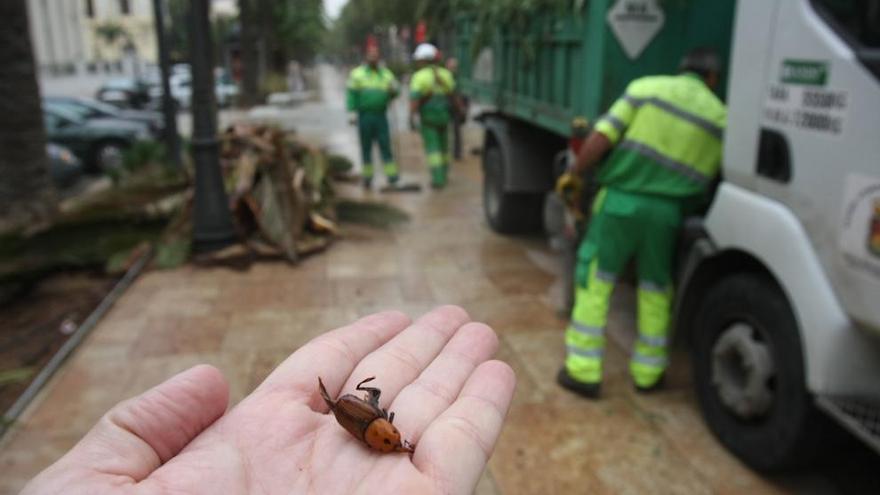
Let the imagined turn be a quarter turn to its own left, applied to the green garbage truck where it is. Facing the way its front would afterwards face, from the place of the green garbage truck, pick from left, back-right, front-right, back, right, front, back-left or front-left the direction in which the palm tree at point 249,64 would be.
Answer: left

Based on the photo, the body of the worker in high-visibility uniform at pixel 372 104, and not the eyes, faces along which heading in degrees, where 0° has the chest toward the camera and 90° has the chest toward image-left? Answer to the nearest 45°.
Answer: approximately 0°

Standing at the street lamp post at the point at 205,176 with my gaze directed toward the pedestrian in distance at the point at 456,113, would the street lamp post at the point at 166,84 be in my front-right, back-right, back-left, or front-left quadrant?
front-left

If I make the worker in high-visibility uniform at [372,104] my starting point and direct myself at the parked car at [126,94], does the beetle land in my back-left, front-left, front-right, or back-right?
back-left

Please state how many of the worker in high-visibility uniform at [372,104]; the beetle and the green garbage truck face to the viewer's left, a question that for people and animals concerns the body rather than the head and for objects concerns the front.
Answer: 0

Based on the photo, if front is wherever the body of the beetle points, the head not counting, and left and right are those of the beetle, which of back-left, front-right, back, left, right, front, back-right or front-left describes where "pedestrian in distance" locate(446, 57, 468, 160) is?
back-left

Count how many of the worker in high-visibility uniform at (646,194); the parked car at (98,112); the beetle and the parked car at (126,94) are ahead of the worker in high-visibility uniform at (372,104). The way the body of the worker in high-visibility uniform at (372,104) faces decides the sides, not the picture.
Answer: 2

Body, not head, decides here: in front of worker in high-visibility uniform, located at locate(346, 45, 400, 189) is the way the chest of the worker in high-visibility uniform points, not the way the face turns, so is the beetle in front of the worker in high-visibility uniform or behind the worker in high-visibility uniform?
in front

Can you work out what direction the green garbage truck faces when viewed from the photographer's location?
facing the viewer and to the right of the viewer

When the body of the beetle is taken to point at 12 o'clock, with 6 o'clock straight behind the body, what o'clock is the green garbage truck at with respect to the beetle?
The green garbage truck is roughly at 9 o'clock from the beetle.

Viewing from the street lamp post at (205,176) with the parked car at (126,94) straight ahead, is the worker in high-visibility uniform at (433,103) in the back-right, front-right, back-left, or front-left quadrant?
front-right

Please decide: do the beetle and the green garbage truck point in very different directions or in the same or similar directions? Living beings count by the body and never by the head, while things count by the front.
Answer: same or similar directions

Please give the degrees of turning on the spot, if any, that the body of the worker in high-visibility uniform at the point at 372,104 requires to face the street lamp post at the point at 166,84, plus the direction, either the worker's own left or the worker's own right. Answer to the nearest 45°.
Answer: approximately 90° to the worker's own right
